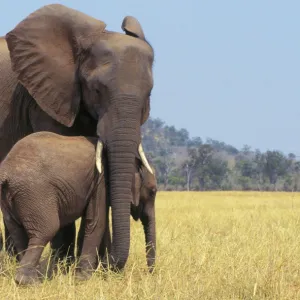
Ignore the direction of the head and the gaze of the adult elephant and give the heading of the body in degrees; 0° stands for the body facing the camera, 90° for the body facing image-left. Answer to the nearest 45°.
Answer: approximately 315°
